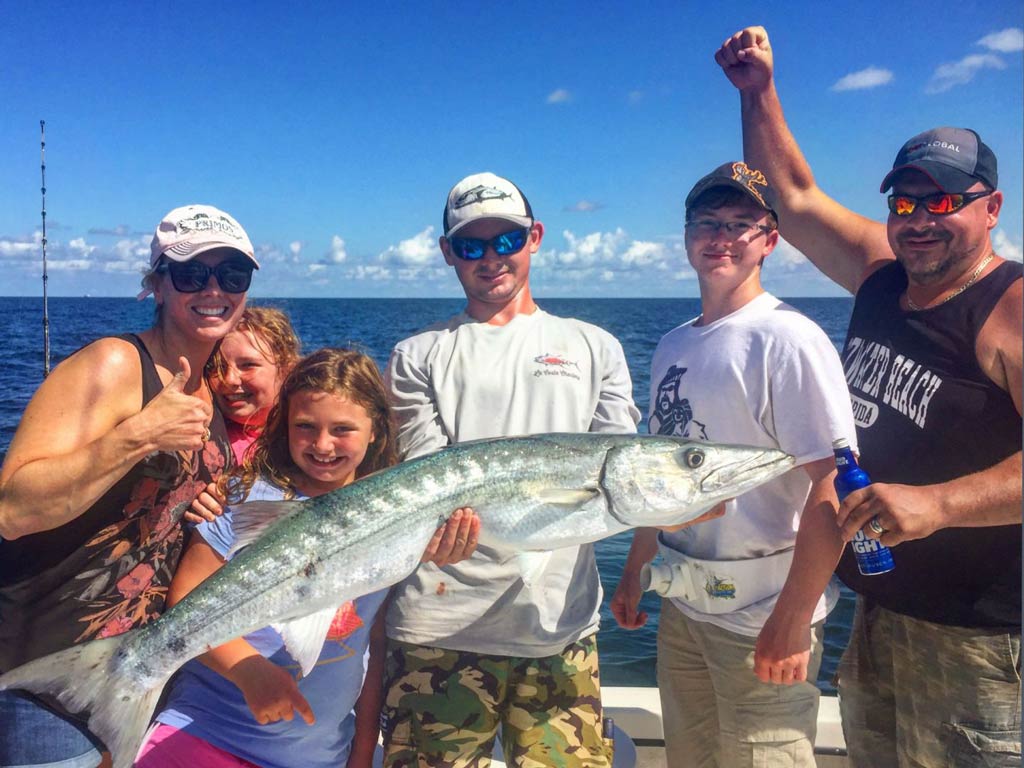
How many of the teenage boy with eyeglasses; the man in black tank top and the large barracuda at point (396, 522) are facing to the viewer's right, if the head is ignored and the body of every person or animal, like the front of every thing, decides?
1

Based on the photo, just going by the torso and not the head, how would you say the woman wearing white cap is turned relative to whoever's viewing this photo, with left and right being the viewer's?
facing the viewer and to the right of the viewer

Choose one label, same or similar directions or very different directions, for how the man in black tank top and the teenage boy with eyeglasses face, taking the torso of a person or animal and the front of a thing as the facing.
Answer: same or similar directions

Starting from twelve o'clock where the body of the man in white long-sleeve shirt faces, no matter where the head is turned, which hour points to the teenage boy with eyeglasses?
The teenage boy with eyeglasses is roughly at 9 o'clock from the man in white long-sleeve shirt.

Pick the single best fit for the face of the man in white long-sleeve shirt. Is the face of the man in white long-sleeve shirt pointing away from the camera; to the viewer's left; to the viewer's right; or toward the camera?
toward the camera

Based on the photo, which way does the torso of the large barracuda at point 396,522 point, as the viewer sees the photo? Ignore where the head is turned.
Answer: to the viewer's right

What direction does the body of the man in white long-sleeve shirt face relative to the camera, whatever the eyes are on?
toward the camera

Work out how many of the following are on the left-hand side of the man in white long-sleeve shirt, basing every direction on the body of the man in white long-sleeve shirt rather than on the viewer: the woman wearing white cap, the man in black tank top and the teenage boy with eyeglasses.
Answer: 2

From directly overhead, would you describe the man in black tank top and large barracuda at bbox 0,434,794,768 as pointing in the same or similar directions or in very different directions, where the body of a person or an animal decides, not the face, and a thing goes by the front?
very different directions

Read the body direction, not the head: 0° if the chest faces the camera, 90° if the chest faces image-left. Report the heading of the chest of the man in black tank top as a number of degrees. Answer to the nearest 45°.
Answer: approximately 45°
